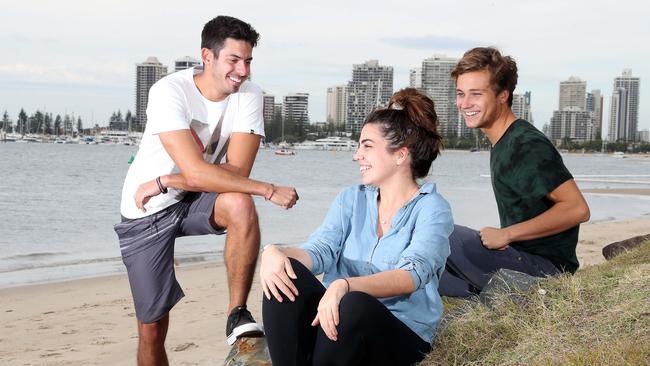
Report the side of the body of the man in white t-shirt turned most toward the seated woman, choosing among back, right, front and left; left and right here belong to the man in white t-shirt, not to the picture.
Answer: front

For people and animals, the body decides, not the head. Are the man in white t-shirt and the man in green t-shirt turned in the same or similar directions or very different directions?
very different directions

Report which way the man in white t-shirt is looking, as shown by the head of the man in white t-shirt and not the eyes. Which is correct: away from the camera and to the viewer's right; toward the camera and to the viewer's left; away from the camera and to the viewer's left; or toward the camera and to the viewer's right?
toward the camera and to the viewer's right

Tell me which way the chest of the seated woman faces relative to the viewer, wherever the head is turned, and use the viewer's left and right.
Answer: facing the viewer and to the left of the viewer

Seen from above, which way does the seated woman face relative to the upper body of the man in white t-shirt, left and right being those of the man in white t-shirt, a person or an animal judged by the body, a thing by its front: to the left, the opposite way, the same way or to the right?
to the right

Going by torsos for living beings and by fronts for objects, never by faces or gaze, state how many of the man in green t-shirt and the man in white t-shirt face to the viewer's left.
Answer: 1

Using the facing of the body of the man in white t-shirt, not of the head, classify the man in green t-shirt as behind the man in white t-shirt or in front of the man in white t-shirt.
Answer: in front

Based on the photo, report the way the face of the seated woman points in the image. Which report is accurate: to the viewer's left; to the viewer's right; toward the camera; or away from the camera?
to the viewer's left

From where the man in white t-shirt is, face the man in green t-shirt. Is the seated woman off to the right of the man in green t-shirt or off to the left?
right

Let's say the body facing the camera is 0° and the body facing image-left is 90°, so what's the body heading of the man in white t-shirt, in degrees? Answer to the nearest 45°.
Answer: approximately 315°

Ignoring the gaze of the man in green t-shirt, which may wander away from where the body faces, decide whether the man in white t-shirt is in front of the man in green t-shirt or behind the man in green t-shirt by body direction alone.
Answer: in front

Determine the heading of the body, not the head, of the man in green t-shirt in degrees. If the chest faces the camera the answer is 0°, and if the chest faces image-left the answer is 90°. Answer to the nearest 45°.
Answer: approximately 90°
